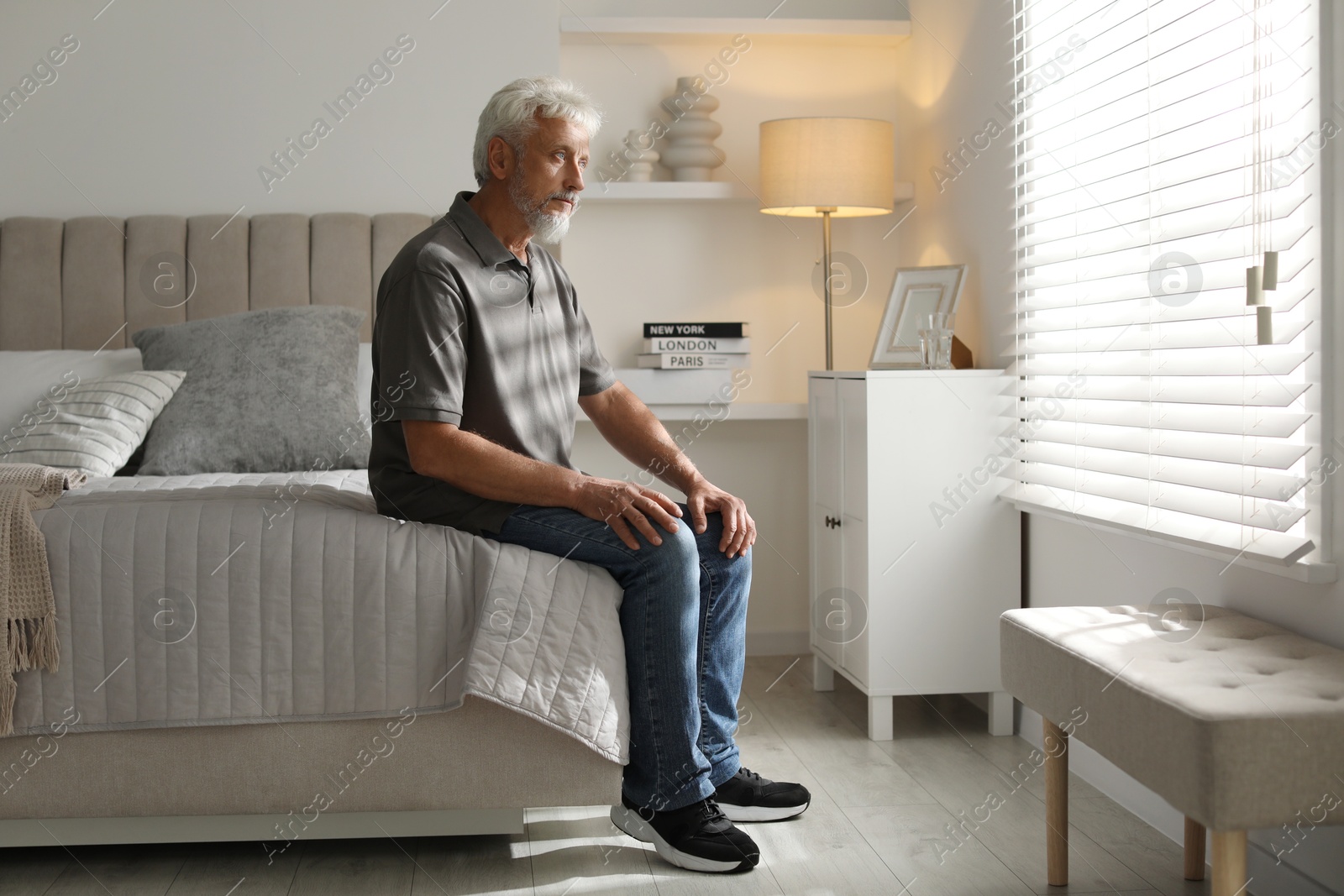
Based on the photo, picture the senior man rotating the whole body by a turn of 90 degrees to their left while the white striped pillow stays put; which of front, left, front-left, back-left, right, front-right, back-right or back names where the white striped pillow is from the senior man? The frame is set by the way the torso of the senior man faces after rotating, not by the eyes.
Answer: left

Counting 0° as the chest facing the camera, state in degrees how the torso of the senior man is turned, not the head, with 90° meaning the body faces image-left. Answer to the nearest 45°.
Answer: approximately 315°

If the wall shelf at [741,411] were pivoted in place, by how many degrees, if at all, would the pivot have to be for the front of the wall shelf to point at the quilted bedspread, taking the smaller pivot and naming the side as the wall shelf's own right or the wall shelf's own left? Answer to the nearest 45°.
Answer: approximately 45° to the wall shelf's own right

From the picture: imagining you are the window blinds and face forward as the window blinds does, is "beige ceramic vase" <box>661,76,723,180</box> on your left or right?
on your right

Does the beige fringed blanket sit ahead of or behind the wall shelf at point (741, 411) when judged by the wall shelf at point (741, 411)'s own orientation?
ahead

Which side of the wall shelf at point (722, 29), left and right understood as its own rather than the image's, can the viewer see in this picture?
front

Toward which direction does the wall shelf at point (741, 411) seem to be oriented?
toward the camera

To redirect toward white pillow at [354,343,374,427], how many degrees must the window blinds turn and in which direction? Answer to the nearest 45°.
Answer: approximately 45° to its right
